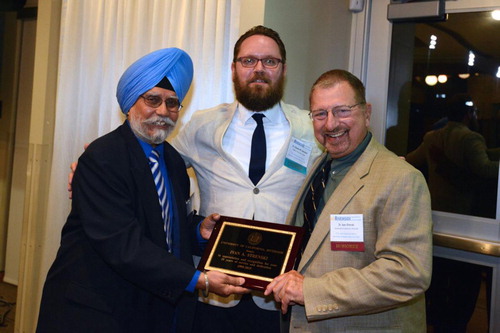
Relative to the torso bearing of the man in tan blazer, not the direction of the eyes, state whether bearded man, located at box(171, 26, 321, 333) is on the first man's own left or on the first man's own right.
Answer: on the first man's own right

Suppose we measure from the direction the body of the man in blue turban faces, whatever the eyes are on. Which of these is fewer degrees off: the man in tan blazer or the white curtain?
the man in tan blazer

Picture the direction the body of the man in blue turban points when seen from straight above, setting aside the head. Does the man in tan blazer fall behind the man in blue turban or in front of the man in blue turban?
in front

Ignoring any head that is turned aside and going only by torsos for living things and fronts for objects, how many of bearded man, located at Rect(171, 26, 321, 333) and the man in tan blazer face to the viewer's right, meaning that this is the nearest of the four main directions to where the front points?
0

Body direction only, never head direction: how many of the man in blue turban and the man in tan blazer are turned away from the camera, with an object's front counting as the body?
0

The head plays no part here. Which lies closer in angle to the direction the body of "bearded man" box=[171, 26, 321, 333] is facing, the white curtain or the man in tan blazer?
the man in tan blazer

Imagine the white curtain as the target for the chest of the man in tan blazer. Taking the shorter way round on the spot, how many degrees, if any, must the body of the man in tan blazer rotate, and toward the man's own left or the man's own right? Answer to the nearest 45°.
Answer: approximately 90° to the man's own right

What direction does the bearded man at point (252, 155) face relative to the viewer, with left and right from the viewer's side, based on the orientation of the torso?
facing the viewer

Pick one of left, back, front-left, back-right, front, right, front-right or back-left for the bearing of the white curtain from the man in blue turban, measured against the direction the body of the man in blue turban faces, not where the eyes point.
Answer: back-left

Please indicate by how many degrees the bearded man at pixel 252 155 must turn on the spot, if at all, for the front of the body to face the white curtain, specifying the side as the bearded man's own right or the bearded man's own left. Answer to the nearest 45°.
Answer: approximately 135° to the bearded man's own right

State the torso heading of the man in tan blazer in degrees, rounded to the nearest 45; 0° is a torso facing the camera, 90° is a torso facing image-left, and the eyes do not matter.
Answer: approximately 45°

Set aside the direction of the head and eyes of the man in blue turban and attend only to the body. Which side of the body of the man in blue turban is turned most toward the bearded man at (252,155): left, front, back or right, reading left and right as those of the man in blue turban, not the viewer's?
left

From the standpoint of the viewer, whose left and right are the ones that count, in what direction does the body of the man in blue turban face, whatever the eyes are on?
facing the viewer and to the right of the viewer
